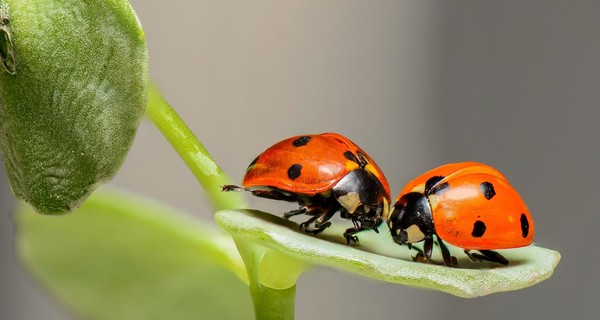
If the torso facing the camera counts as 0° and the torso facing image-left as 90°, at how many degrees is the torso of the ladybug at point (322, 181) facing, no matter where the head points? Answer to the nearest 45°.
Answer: approximately 315°
